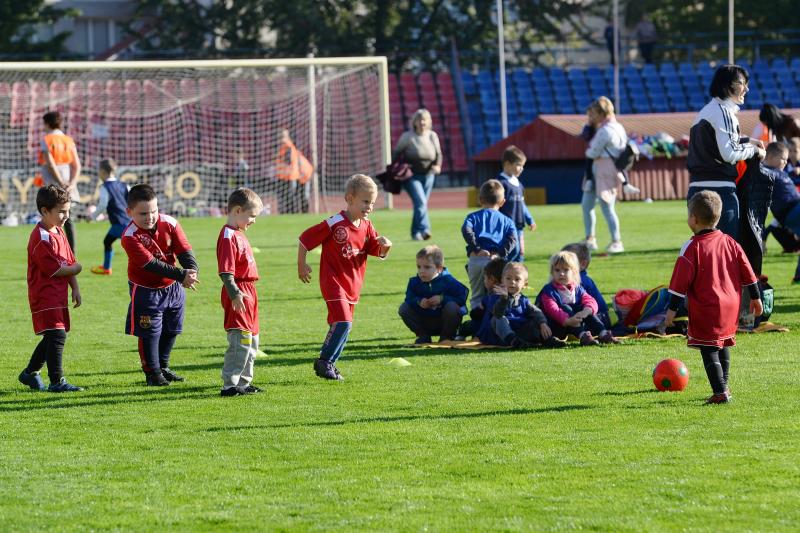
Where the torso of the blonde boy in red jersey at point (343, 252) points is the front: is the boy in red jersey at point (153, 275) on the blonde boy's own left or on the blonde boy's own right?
on the blonde boy's own right

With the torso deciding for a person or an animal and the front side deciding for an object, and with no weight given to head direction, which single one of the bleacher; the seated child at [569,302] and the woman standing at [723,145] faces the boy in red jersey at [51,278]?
the bleacher

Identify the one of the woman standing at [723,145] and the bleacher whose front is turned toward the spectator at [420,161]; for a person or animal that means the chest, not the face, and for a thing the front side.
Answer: the bleacher

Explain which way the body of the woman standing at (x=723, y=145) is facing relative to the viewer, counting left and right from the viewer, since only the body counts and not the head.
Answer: facing to the right of the viewer

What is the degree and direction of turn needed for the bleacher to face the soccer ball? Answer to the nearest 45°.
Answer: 0° — it already faces it

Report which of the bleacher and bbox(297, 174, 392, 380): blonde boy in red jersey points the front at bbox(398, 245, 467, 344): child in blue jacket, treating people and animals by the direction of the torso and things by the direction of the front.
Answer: the bleacher

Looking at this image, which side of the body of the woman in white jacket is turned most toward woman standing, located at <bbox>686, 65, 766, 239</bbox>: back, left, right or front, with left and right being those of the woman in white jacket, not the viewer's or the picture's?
left
